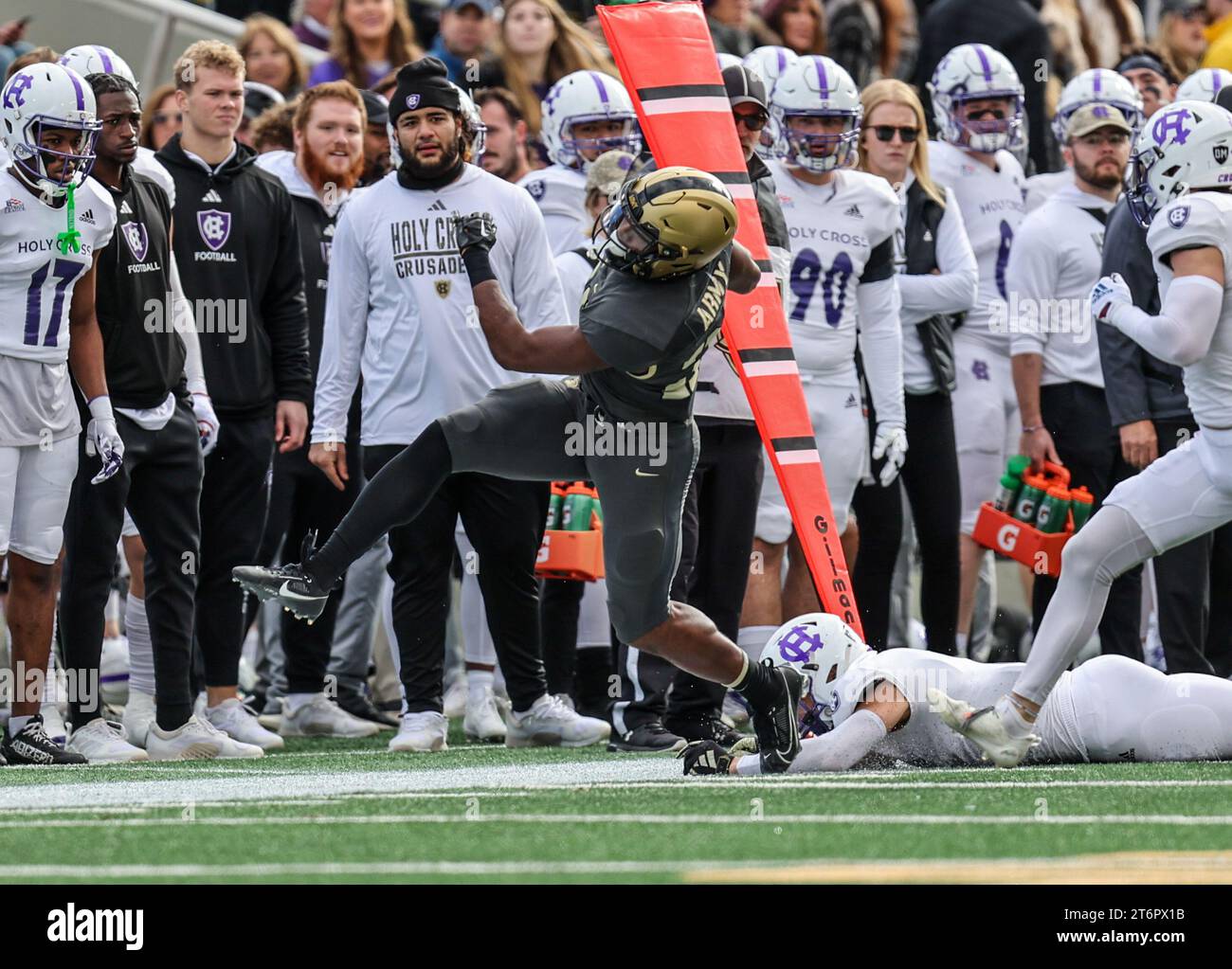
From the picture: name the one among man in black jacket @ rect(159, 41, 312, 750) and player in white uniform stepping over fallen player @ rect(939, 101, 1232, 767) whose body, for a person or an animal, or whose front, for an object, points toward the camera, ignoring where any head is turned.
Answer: the man in black jacket

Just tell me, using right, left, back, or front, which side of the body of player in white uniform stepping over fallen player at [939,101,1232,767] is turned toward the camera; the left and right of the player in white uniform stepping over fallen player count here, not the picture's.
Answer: left

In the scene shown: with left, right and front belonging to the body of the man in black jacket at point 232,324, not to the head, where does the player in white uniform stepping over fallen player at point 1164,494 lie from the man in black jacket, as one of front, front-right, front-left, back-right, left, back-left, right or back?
front-left

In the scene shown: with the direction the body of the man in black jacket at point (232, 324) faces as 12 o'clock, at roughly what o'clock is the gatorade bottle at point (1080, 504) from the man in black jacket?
The gatorade bottle is roughly at 9 o'clock from the man in black jacket.

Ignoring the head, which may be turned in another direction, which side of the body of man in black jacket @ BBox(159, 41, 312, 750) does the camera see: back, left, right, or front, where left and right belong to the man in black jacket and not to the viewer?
front

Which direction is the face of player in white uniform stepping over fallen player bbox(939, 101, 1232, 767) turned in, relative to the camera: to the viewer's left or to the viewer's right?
to the viewer's left

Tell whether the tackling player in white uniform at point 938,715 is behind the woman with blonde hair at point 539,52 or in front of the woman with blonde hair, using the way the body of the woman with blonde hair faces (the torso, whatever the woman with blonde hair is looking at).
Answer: in front

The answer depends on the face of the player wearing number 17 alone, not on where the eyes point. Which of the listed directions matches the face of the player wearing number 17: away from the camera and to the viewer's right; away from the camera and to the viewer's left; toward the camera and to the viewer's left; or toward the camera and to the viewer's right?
toward the camera and to the viewer's right

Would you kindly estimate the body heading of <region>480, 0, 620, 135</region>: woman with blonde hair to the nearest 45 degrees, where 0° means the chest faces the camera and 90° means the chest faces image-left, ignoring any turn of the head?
approximately 0°

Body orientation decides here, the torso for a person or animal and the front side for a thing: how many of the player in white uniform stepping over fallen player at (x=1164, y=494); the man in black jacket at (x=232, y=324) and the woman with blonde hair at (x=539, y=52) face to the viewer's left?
1

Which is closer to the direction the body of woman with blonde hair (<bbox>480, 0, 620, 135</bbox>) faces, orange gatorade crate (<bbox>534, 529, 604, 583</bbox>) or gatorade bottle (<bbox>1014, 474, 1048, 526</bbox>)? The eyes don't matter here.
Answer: the orange gatorade crate

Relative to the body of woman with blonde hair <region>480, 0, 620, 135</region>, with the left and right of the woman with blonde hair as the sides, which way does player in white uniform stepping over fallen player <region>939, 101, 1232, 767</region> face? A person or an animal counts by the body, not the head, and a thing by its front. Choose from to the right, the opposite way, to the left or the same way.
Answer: to the right

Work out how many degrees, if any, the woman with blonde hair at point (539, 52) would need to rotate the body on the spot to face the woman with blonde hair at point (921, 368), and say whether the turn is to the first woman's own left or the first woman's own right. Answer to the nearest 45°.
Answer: approximately 45° to the first woman's own left

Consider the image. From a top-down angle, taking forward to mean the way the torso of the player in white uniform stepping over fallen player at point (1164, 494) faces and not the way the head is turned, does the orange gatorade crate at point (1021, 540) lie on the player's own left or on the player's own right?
on the player's own right

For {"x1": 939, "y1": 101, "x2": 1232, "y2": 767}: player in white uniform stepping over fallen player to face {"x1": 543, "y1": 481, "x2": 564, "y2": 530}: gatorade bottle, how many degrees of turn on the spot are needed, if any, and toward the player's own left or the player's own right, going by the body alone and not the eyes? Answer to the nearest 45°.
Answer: approximately 45° to the player's own right

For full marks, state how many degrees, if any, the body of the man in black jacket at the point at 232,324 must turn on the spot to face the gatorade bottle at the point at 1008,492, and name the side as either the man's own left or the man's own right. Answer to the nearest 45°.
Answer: approximately 90° to the man's own left

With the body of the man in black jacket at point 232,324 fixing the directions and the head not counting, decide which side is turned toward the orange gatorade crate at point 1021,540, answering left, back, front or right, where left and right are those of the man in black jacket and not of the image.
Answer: left

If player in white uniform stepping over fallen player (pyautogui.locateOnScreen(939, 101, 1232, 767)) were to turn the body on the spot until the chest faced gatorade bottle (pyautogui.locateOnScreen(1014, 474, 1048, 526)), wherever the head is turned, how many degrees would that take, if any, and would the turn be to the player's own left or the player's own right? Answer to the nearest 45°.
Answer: approximately 90° to the player's own right

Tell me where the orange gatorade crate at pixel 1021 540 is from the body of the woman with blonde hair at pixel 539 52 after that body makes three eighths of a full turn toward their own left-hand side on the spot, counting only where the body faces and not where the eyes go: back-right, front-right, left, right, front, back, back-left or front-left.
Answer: right
